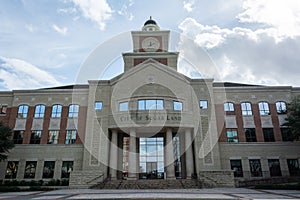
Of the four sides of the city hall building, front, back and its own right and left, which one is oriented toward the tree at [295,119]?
left

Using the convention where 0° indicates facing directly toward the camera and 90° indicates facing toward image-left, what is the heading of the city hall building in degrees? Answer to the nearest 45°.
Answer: approximately 0°
